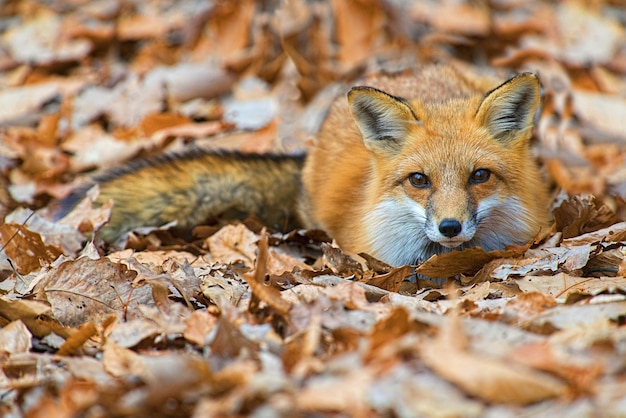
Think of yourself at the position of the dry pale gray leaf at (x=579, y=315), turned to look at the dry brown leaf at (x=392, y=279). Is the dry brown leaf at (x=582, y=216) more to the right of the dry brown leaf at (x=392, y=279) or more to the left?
right

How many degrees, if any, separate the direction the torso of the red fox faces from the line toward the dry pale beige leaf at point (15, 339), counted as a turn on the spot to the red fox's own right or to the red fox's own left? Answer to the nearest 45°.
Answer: approximately 45° to the red fox's own right

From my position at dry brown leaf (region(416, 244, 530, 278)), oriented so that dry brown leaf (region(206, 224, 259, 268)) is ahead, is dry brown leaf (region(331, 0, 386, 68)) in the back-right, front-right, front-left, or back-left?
front-right

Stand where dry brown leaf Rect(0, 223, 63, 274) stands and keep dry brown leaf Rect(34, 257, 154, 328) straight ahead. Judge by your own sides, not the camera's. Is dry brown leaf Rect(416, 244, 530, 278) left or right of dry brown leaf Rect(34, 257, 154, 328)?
left

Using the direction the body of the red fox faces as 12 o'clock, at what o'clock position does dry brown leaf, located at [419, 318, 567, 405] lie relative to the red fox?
The dry brown leaf is roughly at 12 o'clock from the red fox.

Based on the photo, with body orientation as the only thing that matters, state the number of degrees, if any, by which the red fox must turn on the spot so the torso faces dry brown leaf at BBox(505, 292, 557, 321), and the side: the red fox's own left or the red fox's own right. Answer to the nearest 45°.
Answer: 0° — it already faces it

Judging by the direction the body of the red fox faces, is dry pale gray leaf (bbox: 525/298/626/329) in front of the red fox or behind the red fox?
in front

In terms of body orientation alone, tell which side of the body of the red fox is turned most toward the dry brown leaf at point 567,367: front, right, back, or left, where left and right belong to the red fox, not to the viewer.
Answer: front

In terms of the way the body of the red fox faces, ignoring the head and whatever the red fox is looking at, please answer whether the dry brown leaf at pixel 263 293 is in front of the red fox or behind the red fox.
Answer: in front

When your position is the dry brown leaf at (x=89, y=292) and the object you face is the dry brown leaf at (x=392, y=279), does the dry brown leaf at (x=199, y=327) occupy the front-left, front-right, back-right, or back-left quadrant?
front-right

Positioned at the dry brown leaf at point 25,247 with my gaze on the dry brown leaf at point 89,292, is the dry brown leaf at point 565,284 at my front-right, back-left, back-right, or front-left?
front-left

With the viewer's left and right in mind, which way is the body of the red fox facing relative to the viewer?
facing the viewer

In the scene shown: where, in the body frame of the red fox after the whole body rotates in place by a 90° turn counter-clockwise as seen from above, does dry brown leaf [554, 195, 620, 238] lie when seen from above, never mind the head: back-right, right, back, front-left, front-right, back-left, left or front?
front
